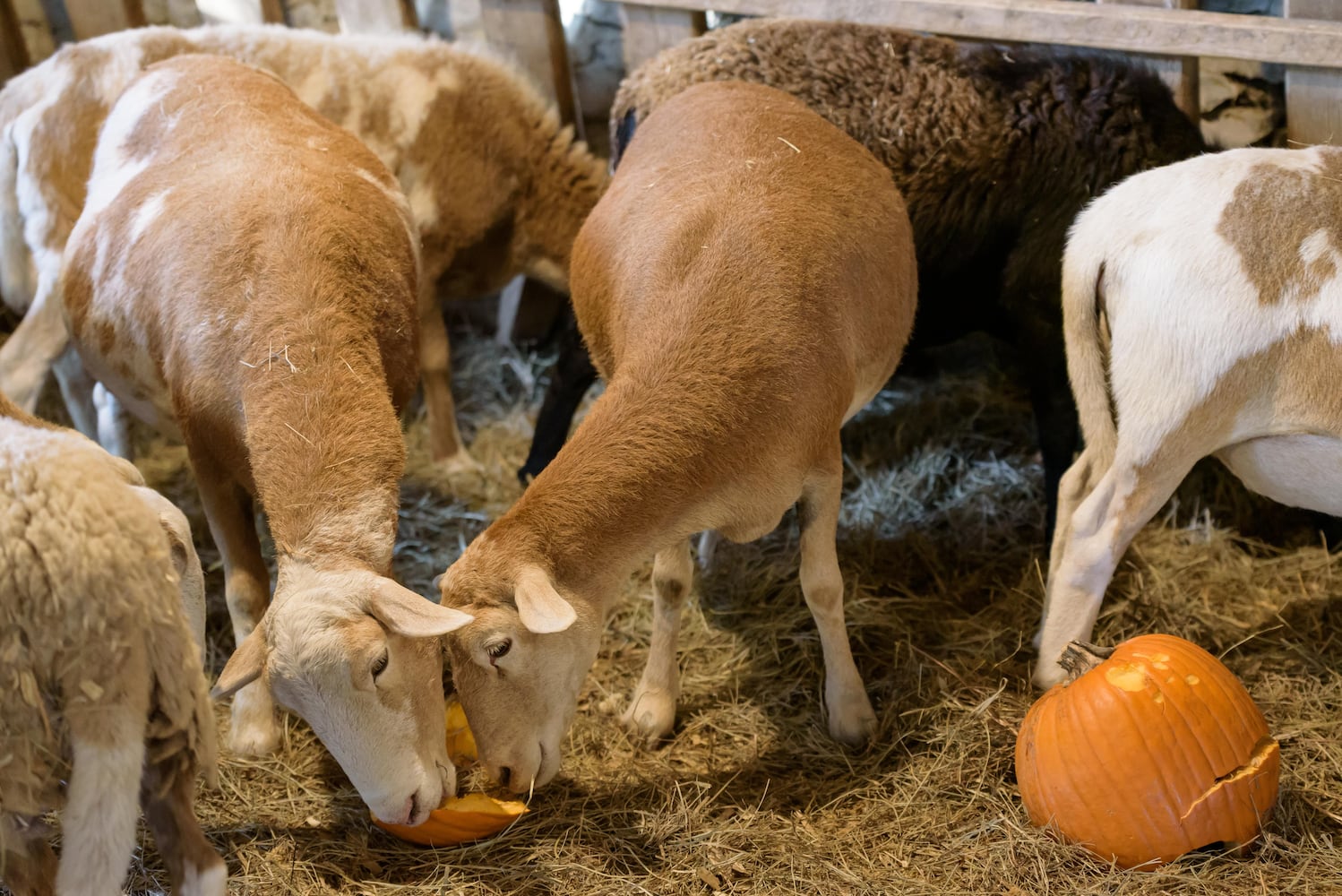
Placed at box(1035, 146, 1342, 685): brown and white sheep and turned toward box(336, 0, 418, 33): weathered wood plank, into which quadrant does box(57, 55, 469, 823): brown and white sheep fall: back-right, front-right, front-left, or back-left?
front-left

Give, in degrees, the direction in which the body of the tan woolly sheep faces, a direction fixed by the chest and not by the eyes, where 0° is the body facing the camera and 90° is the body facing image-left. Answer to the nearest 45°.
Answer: approximately 135°

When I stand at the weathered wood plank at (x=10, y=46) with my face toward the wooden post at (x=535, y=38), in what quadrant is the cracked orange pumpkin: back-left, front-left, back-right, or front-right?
front-right

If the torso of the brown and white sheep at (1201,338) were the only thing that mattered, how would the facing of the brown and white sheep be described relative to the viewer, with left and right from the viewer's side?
facing to the right of the viewer

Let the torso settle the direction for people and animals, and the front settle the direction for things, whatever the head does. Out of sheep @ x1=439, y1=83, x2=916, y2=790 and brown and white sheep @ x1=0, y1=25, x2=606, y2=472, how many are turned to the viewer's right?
1

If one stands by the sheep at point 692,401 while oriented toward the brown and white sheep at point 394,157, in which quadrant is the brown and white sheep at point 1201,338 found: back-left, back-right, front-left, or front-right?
back-right

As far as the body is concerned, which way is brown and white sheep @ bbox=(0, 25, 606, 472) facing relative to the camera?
to the viewer's right
